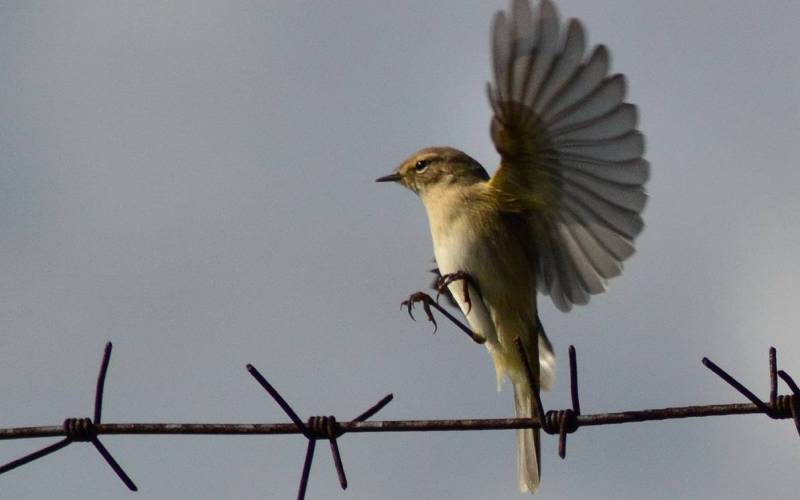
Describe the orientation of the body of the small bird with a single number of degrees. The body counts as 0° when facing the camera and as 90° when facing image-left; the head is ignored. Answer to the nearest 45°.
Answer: approximately 90°
